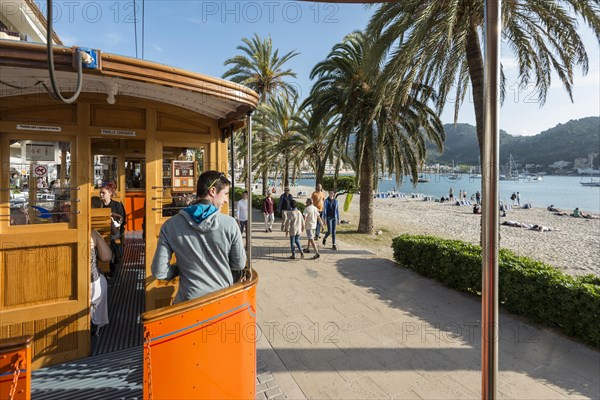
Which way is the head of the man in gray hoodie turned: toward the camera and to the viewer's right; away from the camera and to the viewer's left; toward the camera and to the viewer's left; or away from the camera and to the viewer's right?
away from the camera and to the viewer's right

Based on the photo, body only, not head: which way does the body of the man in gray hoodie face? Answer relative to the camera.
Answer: away from the camera

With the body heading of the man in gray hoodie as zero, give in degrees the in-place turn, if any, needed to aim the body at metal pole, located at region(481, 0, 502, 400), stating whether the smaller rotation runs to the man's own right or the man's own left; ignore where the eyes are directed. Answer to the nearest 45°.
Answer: approximately 135° to the man's own right

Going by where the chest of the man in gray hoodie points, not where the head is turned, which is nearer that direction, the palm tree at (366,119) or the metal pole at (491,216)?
the palm tree

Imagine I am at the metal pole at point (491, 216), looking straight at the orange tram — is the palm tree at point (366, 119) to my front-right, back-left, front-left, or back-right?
front-right
